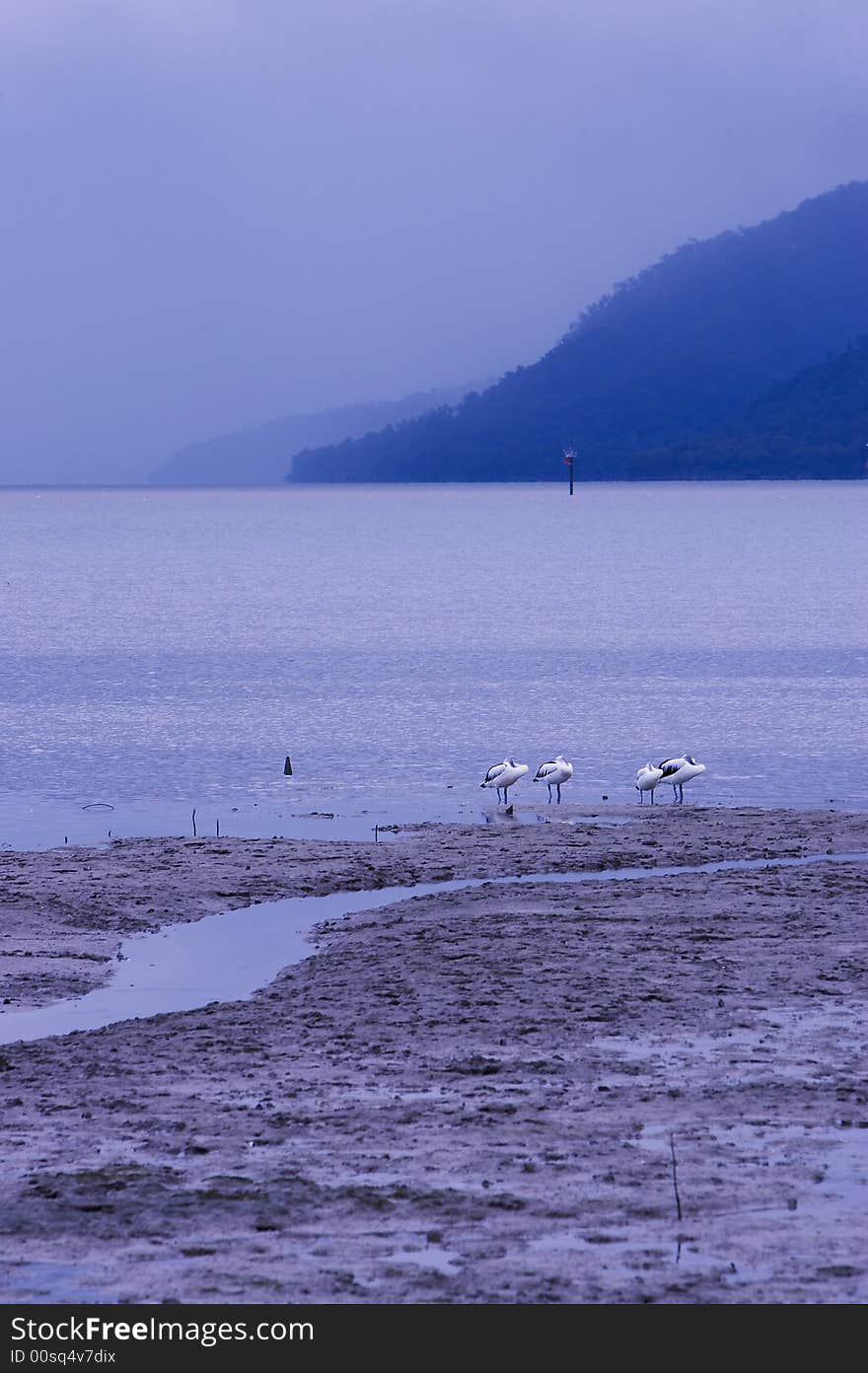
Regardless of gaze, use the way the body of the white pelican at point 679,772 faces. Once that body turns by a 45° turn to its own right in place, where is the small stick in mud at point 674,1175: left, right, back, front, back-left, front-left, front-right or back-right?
front-right

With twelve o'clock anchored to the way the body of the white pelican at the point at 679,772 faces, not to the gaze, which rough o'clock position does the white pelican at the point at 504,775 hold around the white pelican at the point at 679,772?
the white pelican at the point at 504,775 is roughly at 6 o'clock from the white pelican at the point at 679,772.

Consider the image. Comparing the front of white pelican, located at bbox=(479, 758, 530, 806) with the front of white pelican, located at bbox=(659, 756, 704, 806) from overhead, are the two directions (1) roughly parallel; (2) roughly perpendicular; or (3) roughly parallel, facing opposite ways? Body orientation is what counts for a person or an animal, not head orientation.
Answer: roughly parallel

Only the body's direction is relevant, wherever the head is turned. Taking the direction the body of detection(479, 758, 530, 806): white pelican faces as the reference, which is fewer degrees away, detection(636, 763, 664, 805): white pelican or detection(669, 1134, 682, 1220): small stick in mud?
the white pelican

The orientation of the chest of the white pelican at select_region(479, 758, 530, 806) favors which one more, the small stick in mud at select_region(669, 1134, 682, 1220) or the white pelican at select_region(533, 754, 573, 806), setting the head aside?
the white pelican

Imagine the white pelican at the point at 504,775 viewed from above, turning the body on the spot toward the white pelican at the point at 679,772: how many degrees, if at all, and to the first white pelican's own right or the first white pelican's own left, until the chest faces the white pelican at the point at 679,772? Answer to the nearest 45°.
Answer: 0° — it already faces it

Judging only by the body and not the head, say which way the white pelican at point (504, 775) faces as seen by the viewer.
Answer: to the viewer's right

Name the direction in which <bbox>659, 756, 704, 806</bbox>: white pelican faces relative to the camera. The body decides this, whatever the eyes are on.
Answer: to the viewer's right

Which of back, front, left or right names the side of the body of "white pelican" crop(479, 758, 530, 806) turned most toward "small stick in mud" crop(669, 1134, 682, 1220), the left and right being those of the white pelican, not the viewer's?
right

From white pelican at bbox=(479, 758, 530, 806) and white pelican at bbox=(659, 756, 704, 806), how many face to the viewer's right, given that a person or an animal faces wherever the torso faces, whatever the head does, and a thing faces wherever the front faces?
2

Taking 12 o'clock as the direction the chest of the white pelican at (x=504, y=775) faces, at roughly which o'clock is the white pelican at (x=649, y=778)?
the white pelican at (x=649, y=778) is roughly at 12 o'clock from the white pelican at (x=504, y=775).

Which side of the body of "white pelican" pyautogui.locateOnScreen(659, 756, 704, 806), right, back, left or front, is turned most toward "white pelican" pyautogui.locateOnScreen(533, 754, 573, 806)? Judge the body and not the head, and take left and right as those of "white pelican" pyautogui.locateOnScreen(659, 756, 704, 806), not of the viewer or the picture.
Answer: back
